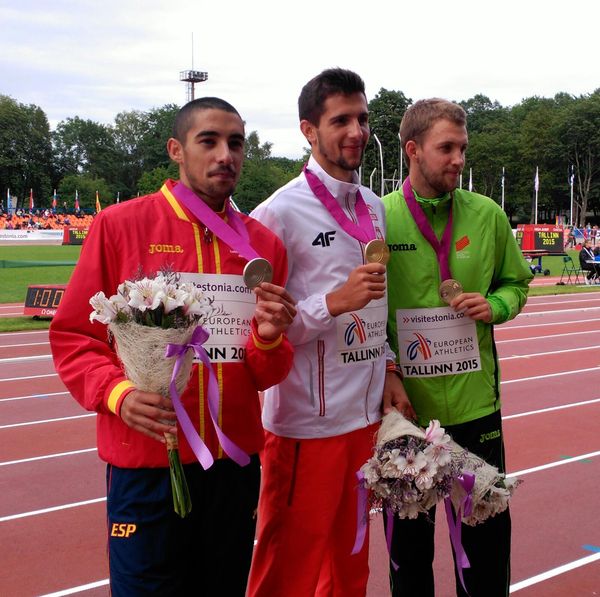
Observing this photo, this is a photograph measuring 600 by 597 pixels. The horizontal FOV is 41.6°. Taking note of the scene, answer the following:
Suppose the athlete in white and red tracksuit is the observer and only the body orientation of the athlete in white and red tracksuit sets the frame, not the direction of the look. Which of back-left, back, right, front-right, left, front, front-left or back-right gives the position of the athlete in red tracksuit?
right

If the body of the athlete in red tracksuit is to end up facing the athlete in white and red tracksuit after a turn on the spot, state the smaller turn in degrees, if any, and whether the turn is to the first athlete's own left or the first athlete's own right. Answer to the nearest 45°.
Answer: approximately 90° to the first athlete's own left

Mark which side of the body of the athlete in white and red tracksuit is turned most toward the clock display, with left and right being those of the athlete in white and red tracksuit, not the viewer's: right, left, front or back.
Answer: back

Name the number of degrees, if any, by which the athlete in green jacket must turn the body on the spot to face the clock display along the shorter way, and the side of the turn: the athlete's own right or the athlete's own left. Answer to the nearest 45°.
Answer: approximately 135° to the athlete's own right

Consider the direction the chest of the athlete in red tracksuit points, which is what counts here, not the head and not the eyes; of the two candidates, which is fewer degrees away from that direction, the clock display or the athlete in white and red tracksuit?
the athlete in white and red tracksuit

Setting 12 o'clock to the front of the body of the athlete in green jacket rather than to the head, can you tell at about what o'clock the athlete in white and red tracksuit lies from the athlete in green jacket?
The athlete in white and red tracksuit is roughly at 2 o'clock from the athlete in green jacket.

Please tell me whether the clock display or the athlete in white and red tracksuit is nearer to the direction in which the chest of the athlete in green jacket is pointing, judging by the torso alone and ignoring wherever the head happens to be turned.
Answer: the athlete in white and red tracksuit

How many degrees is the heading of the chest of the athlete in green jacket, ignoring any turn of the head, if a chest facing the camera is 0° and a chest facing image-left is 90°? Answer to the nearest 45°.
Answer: approximately 0°
